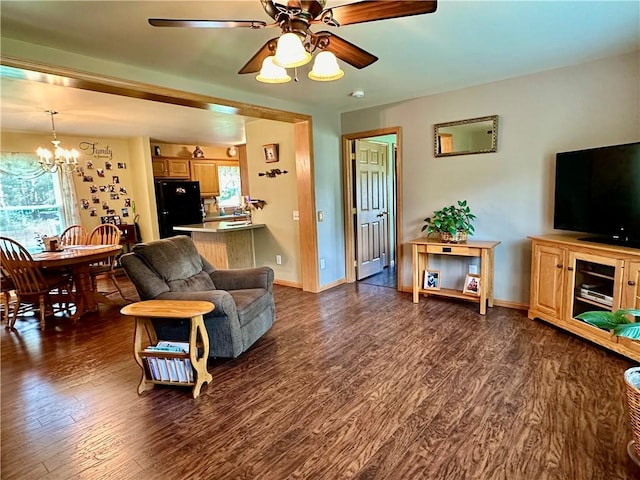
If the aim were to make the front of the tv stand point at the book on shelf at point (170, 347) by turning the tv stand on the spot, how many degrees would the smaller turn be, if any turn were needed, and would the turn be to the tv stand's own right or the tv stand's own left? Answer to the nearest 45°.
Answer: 0° — it already faces it

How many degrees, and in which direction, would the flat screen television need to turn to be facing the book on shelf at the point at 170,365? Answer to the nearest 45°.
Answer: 0° — it already faces it

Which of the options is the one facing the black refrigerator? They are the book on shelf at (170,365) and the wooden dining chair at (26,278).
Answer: the wooden dining chair

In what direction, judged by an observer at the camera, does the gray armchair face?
facing the viewer and to the right of the viewer

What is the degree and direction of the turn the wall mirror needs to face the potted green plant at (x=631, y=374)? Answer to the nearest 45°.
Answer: approximately 45° to its left

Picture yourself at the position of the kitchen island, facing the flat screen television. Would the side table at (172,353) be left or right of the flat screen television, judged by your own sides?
right

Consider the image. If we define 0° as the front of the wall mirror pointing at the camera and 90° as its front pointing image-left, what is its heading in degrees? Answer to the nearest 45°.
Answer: approximately 45°

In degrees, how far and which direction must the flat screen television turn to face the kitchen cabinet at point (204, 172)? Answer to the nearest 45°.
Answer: approximately 45° to its right

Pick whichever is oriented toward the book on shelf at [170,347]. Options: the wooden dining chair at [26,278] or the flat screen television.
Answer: the flat screen television

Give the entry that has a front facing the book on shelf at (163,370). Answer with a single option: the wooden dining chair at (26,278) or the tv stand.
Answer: the tv stand

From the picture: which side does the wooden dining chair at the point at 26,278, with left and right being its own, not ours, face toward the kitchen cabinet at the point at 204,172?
front

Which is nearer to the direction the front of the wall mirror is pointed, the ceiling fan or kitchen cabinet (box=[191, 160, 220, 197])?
the ceiling fan

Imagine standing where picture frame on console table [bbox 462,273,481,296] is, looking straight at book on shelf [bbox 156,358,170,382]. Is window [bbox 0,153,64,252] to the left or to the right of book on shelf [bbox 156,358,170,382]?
right
